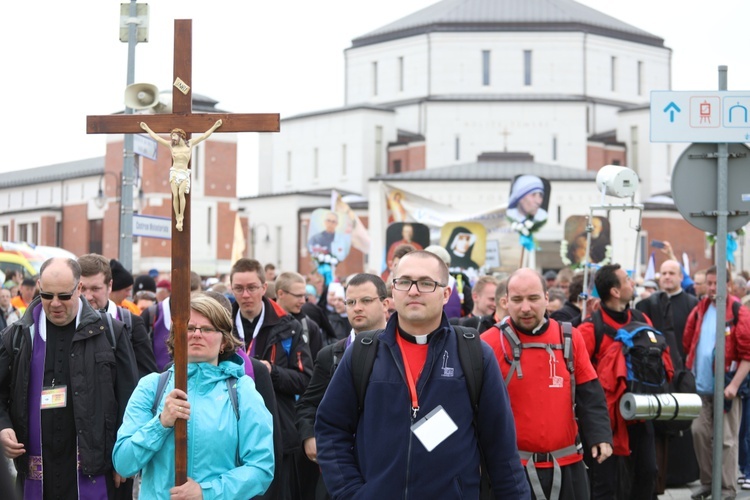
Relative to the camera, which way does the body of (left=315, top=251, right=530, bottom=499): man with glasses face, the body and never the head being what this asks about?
toward the camera

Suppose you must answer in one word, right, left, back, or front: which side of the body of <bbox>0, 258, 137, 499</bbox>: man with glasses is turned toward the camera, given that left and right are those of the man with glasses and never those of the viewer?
front

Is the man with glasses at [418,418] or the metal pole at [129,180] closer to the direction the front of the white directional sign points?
the man with glasses

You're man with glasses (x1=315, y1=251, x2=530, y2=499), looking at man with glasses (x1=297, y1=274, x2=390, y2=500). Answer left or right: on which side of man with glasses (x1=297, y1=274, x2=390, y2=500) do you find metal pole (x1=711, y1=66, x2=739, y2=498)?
right

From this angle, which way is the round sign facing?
away from the camera

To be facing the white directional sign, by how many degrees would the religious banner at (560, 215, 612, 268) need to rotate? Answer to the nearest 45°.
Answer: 0° — it already faces it

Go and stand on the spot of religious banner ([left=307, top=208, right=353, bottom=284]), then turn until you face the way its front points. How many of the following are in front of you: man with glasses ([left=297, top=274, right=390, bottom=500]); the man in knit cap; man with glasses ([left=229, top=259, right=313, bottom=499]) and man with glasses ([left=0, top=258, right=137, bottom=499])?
4

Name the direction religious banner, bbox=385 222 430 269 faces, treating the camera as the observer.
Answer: facing the viewer

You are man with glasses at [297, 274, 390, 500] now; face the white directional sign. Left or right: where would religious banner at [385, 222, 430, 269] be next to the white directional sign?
left

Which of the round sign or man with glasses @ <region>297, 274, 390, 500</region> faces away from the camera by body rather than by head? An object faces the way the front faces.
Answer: the round sign

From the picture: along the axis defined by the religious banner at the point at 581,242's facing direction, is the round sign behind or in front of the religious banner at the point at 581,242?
in front

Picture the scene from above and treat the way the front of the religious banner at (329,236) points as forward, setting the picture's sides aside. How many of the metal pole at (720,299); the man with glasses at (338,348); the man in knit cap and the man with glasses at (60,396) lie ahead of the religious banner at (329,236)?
4

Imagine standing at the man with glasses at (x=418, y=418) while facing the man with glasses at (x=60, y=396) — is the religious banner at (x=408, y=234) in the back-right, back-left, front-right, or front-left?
front-right

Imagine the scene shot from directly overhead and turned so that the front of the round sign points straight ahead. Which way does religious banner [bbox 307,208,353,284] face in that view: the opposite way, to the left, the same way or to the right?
the opposite way

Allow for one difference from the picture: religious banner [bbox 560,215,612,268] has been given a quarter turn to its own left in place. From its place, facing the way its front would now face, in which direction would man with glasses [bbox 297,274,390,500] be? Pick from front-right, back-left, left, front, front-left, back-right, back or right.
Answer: right
